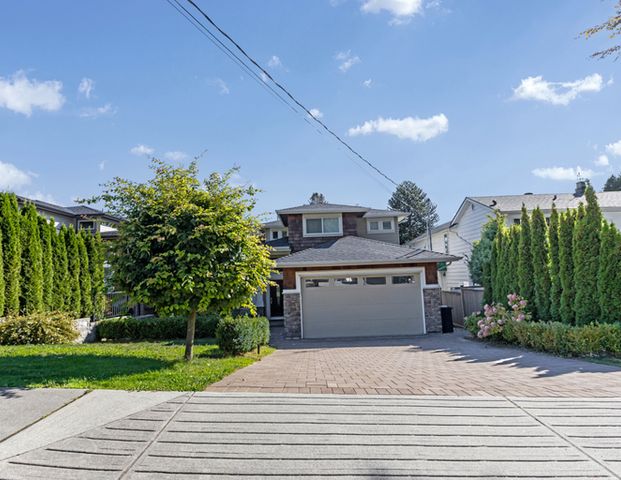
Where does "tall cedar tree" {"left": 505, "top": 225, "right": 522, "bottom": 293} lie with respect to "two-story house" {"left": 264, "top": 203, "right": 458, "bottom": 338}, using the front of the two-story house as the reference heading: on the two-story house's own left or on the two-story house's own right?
on the two-story house's own left

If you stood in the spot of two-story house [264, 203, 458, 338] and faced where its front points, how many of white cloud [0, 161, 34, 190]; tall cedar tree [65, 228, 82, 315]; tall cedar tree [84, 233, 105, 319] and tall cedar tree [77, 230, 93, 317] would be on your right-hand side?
4

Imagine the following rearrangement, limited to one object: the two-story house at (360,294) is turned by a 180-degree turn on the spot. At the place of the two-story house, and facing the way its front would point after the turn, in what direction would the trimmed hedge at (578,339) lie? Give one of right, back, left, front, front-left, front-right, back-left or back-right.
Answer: back-right

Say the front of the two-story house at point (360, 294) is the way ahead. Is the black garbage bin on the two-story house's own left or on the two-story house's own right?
on the two-story house's own left

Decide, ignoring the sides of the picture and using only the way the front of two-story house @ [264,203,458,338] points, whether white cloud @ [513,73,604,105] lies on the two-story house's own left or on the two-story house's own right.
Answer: on the two-story house's own left

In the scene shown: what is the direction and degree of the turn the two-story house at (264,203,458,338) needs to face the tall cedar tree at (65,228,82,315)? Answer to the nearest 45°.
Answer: approximately 90° to its right

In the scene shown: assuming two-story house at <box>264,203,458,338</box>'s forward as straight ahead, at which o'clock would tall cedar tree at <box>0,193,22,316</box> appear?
The tall cedar tree is roughly at 2 o'clock from the two-story house.

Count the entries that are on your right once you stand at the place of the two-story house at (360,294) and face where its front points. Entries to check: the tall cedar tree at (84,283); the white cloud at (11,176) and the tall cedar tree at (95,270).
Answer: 3

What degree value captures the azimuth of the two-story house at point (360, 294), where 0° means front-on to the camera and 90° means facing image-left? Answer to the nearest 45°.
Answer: approximately 0°

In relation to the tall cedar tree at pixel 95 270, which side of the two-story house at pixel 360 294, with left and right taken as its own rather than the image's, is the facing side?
right

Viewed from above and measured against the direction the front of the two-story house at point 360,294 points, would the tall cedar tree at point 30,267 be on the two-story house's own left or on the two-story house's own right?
on the two-story house's own right
